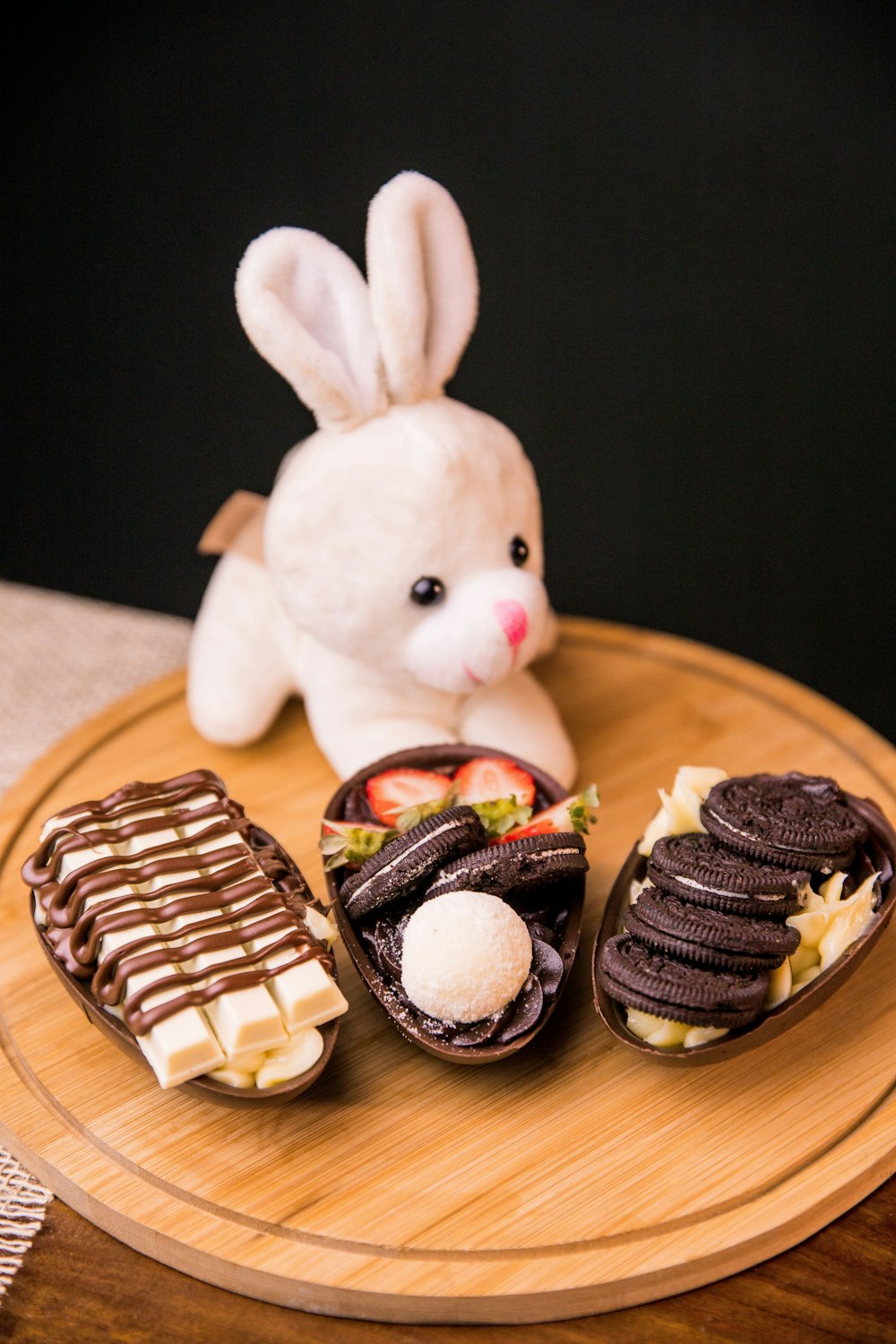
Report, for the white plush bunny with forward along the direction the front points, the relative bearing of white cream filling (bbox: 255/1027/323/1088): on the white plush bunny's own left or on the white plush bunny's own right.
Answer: on the white plush bunny's own right

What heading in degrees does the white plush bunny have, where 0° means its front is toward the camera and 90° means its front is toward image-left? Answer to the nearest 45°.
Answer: approximately 315°

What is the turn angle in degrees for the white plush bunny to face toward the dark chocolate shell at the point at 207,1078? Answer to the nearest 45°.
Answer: approximately 45° to its right

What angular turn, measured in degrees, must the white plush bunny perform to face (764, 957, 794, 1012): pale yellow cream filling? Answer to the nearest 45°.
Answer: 0° — it already faces it
